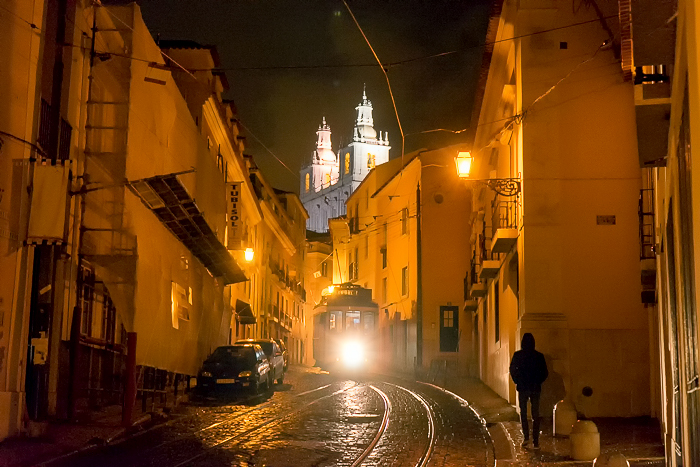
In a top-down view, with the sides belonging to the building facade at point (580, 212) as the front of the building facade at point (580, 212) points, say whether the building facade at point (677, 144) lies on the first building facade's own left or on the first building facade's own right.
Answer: on the first building facade's own left

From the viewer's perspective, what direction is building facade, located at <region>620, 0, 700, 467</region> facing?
to the viewer's left

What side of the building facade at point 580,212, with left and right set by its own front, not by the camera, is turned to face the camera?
left

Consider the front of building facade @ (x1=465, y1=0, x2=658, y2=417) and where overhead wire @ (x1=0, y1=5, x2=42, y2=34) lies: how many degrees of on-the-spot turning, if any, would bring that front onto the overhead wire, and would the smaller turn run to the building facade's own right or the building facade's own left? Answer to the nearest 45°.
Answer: approximately 45° to the building facade's own left

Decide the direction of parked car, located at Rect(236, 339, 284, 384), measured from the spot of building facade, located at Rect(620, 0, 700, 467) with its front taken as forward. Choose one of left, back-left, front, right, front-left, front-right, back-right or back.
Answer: front-right

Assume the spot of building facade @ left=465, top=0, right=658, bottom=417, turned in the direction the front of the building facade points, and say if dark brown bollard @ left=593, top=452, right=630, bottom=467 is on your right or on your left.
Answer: on your left

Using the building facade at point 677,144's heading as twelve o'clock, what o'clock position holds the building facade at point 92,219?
the building facade at point 92,219 is roughly at 1 o'clock from the building facade at point 677,144.
